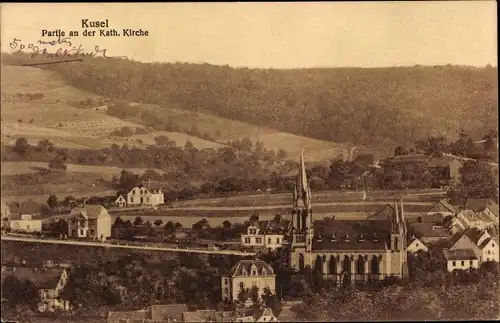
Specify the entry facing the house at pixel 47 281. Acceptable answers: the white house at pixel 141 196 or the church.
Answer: the church

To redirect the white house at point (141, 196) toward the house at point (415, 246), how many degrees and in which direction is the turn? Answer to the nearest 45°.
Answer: approximately 90° to its left

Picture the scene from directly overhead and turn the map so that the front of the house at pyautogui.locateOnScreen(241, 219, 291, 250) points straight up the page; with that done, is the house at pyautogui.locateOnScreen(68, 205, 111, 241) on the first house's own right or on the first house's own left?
on the first house's own right

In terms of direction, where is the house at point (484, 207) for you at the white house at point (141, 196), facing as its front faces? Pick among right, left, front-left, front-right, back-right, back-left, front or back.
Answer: left

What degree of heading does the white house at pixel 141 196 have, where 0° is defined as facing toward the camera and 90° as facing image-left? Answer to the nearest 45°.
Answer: approximately 0°

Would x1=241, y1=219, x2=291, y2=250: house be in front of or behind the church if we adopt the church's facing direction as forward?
in front

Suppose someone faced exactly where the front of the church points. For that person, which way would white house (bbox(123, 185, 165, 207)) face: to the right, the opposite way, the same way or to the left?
to the left

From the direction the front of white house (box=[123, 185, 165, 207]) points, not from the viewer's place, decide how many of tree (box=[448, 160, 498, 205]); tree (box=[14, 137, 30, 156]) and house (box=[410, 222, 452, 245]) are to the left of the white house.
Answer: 2

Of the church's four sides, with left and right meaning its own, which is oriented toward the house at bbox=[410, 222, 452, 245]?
back

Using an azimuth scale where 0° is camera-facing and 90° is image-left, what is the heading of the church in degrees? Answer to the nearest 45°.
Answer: approximately 90°

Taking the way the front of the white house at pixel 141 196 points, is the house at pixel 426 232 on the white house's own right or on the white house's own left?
on the white house's own left

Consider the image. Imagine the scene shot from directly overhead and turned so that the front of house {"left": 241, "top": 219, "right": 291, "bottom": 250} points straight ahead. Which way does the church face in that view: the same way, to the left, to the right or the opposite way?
to the right

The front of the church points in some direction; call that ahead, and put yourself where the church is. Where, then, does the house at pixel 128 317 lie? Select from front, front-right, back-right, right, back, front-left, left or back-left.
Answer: front

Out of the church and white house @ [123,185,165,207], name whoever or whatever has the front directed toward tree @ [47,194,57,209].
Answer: the church

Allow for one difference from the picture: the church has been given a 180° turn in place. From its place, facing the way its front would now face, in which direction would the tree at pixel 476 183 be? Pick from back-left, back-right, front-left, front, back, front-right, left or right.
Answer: front

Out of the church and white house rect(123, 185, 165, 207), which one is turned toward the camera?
the white house

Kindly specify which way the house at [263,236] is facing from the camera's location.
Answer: facing the viewer

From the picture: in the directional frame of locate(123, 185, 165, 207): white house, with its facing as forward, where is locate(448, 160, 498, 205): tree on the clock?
The tree is roughly at 9 o'clock from the white house.

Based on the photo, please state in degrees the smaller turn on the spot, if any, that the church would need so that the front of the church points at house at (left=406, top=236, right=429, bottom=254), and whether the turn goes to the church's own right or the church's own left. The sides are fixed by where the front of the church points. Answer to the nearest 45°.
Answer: approximately 180°
